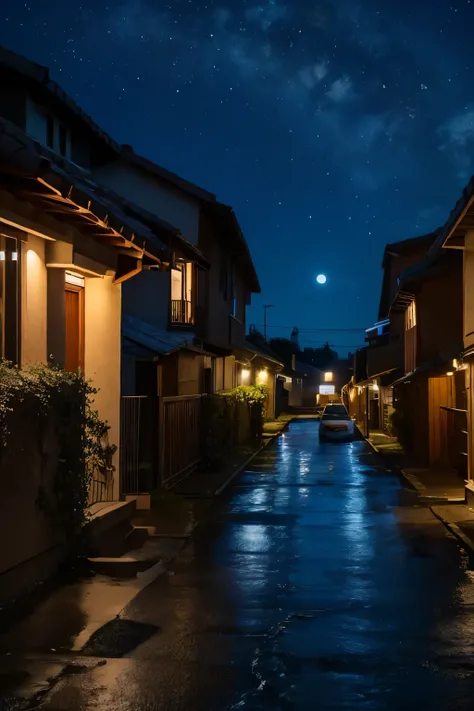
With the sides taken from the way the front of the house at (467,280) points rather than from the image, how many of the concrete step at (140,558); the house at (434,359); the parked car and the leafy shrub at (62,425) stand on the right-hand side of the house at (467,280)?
2

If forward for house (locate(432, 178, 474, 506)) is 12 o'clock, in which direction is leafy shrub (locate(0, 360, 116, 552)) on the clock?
The leafy shrub is roughly at 10 o'clock from the house.

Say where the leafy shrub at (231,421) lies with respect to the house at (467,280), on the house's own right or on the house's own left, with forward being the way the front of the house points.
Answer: on the house's own right

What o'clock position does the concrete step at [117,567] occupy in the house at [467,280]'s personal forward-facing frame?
The concrete step is roughly at 10 o'clock from the house.

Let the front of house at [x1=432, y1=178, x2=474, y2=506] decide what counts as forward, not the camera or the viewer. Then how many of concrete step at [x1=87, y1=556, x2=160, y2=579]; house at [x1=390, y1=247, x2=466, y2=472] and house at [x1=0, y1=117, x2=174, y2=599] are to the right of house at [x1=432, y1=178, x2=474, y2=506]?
1

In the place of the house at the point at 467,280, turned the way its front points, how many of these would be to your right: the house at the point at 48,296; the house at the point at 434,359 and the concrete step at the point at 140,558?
1

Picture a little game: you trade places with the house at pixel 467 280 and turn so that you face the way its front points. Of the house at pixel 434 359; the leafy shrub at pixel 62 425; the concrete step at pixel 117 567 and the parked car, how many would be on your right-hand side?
2

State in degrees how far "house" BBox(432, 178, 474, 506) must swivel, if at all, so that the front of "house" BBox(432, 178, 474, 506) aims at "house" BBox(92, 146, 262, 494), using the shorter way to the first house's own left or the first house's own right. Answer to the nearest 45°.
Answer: approximately 45° to the first house's own right

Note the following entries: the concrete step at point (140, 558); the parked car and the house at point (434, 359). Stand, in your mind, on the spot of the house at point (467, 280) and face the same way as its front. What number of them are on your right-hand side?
2

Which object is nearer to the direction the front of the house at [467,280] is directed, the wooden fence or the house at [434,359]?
the wooden fence

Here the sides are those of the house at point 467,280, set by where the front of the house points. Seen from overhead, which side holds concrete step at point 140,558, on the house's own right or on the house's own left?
on the house's own left

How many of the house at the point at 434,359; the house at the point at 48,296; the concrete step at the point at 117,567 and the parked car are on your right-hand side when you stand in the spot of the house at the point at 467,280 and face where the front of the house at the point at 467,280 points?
2

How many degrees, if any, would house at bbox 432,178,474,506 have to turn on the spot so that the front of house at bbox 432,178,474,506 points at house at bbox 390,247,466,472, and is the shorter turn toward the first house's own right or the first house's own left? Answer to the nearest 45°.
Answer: approximately 90° to the first house's own right

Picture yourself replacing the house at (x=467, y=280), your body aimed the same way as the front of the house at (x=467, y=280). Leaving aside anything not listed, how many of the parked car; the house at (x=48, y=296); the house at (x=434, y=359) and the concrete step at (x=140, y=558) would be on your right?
2

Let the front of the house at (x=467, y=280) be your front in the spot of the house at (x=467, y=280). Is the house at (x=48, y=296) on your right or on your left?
on your left

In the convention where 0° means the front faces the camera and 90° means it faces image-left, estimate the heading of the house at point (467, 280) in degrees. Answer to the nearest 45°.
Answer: approximately 90°

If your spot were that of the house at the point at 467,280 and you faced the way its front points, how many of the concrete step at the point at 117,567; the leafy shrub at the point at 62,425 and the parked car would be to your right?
1

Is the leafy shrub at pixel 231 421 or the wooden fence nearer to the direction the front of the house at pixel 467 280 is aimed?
the wooden fence
